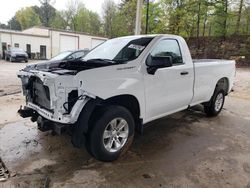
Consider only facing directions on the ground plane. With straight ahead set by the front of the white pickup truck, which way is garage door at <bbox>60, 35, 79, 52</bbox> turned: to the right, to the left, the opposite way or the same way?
to the left

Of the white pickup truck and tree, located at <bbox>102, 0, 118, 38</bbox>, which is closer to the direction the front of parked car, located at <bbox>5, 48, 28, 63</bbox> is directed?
the white pickup truck

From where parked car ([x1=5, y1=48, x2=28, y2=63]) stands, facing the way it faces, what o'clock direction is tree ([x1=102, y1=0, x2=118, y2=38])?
The tree is roughly at 9 o'clock from the parked car.

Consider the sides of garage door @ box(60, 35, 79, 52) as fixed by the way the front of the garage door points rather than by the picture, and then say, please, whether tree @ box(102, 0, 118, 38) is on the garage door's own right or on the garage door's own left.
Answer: on the garage door's own left

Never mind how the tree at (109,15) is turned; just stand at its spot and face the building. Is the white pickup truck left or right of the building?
left

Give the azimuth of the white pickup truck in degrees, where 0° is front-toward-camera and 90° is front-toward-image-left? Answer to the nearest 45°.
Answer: approximately 45°

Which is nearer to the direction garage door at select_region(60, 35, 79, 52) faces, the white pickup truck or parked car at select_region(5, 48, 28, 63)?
the white pickup truck
